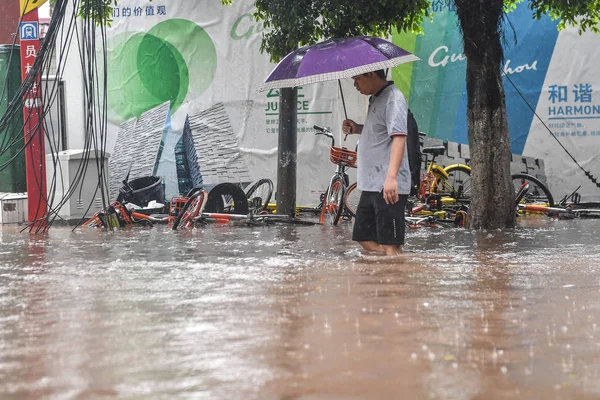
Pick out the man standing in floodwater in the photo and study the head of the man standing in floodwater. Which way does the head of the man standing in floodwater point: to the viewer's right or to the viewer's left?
to the viewer's left

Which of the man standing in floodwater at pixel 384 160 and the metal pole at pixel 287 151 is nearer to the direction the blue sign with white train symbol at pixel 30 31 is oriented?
the man standing in floodwater

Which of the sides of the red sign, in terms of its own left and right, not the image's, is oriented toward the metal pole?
left

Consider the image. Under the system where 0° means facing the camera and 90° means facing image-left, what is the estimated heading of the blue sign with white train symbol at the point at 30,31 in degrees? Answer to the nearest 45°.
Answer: approximately 0°

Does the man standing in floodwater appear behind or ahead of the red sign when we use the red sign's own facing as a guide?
ahead
